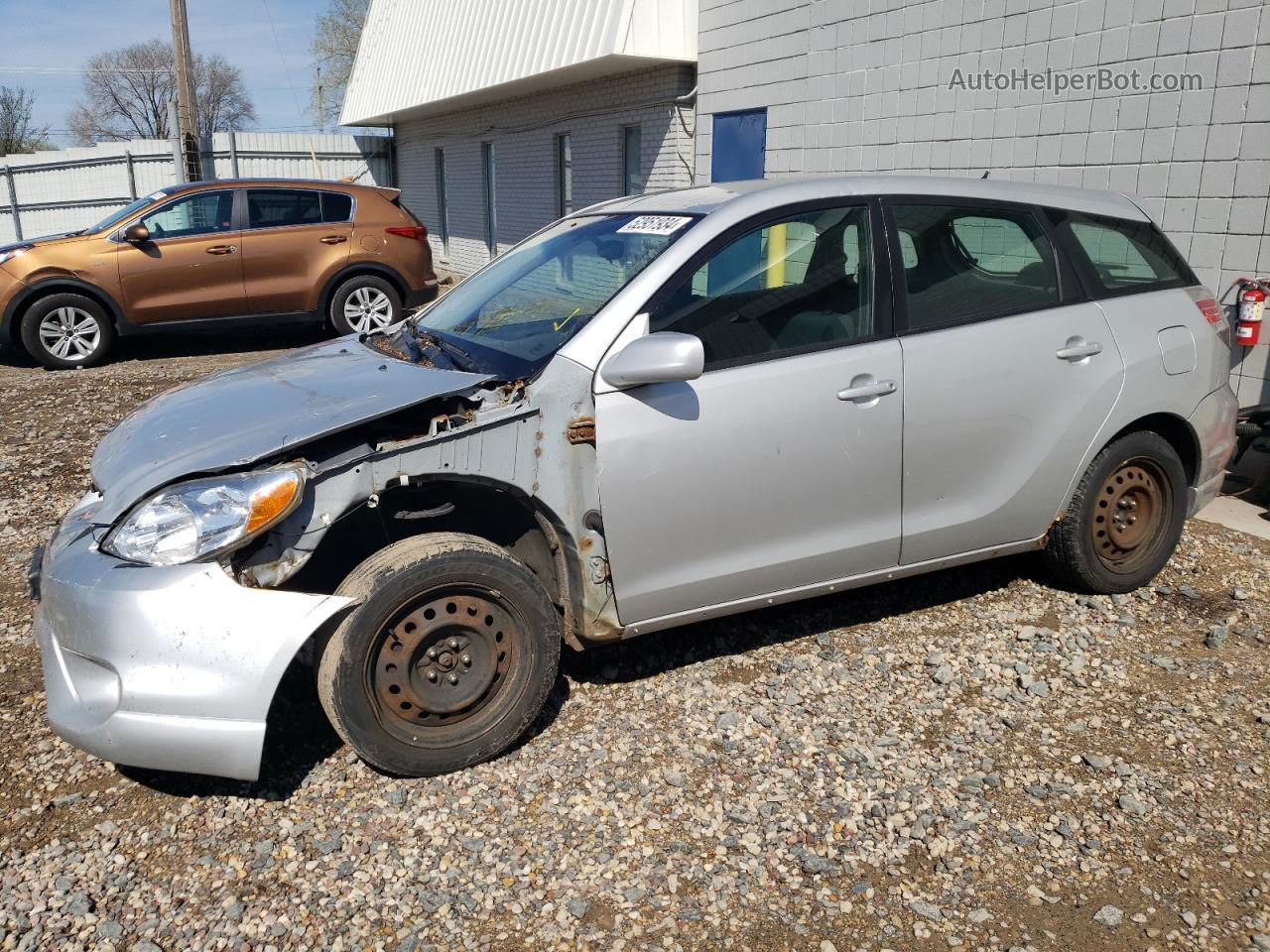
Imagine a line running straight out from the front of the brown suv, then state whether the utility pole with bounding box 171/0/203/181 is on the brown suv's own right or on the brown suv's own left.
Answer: on the brown suv's own right

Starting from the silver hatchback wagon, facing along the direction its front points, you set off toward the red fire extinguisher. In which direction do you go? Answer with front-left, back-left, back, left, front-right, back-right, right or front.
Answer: back

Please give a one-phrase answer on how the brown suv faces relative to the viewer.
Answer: facing to the left of the viewer

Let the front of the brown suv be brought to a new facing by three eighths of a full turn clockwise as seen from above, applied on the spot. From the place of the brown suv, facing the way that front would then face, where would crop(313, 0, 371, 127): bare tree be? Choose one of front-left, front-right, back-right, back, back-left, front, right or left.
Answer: front-left

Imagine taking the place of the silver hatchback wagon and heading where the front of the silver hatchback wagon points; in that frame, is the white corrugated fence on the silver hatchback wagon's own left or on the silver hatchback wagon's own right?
on the silver hatchback wagon's own right

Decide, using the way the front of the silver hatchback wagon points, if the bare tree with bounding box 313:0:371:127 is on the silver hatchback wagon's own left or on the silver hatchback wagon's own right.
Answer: on the silver hatchback wagon's own right

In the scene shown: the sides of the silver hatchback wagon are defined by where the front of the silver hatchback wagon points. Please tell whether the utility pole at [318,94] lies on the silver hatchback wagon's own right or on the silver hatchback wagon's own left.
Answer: on the silver hatchback wagon's own right

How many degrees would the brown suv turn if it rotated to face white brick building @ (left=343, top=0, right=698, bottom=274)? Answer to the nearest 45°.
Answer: approximately 135° to its right

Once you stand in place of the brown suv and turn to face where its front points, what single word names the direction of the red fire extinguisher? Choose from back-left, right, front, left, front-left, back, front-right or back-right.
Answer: back-left

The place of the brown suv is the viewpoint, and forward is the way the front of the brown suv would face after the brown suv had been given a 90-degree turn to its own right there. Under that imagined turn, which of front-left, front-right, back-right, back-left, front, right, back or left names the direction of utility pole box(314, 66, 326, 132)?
front

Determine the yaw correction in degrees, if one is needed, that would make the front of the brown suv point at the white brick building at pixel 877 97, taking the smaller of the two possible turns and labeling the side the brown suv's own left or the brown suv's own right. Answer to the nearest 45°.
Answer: approximately 135° to the brown suv's own left
